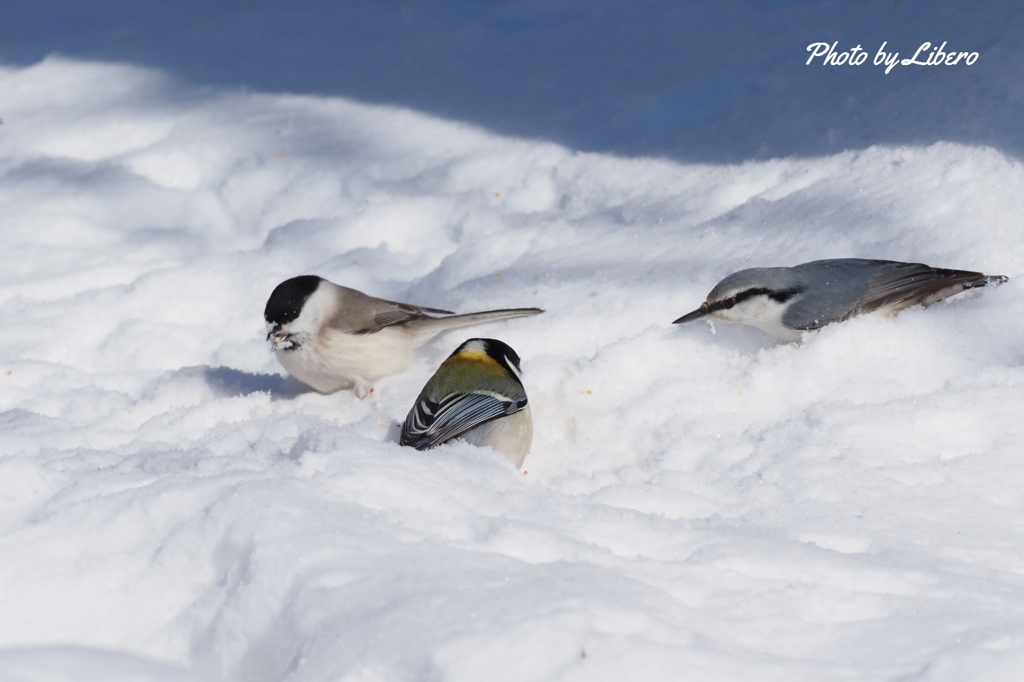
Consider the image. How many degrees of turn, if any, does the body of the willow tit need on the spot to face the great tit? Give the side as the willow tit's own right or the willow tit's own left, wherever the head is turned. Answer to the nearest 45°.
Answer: approximately 135° to the willow tit's own left

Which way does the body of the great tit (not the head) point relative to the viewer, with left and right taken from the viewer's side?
facing away from the viewer and to the right of the viewer

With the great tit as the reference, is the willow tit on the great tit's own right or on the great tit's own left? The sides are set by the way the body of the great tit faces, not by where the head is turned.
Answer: on the great tit's own left

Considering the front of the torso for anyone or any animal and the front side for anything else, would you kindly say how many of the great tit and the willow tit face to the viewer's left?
1

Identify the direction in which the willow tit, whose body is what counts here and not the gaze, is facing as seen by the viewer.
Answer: to the viewer's left

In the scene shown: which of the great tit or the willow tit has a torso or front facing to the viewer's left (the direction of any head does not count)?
the willow tit
